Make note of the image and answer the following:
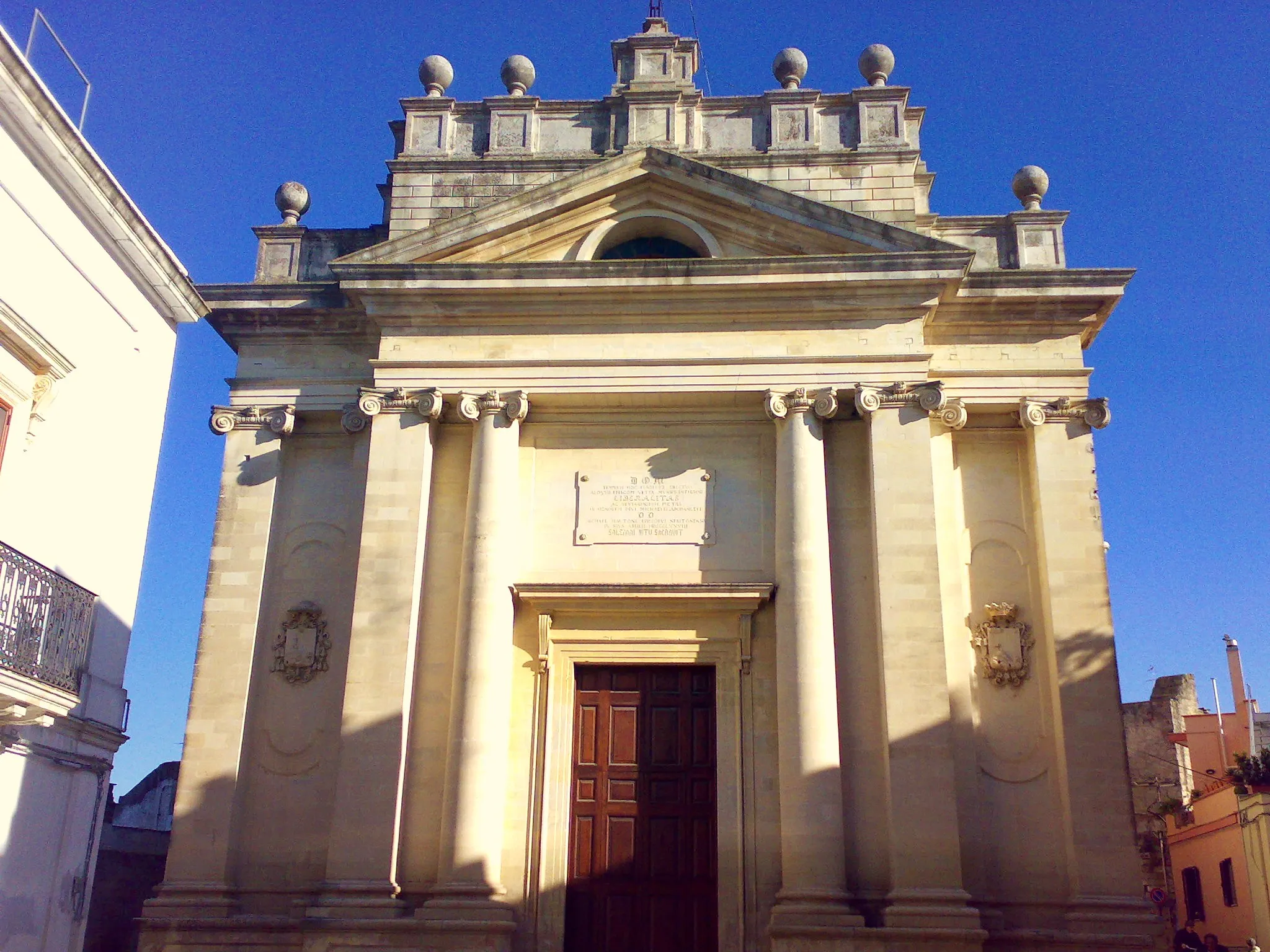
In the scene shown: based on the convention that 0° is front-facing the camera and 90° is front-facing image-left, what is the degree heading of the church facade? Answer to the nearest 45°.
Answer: approximately 0°

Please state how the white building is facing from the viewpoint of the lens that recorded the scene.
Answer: facing the viewer and to the right of the viewer

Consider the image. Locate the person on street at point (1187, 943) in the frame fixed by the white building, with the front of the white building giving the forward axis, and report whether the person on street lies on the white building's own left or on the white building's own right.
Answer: on the white building's own left

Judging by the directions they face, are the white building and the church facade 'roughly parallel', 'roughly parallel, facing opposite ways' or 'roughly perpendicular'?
roughly perpendicular

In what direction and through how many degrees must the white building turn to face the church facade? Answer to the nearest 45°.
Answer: approximately 45° to its left

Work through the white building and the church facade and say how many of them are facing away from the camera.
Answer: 0

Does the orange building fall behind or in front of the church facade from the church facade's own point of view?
behind

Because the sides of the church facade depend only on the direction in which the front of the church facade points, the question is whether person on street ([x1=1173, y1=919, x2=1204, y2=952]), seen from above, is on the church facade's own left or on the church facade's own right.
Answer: on the church facade's own left

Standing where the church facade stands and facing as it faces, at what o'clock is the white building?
The white building is roughly at 2 o'clock from the church facade.

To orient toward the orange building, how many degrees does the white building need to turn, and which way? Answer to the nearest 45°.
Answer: approximately 45° to its left
